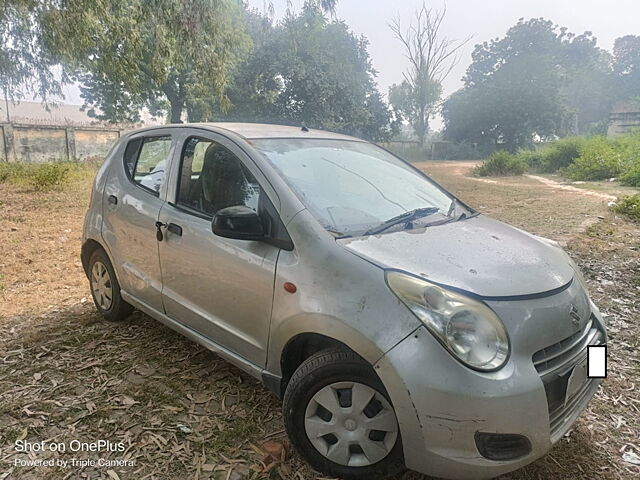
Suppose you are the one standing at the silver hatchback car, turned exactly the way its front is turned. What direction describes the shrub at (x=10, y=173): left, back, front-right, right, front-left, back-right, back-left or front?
back

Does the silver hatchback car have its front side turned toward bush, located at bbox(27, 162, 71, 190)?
no

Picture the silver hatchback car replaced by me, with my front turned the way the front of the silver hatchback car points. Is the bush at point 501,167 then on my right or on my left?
on my left

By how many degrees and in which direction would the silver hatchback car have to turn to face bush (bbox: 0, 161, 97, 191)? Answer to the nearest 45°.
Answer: approximately 180°

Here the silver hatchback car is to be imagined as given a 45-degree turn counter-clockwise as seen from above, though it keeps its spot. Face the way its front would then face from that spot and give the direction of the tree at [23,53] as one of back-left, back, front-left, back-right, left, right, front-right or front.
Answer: back-left

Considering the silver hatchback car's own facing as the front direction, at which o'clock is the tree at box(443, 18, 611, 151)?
The tree is roughly at 8 o'clock from the silver hatchback car.

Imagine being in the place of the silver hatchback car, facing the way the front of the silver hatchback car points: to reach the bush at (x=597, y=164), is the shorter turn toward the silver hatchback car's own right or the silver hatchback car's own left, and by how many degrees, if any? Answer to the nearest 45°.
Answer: approximately 90° to the silver hatchback car's own left

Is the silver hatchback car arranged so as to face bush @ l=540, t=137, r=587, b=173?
no

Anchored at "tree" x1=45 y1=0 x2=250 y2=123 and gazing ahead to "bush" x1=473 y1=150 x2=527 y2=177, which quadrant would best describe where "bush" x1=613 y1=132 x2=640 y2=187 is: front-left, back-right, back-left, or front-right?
front-right

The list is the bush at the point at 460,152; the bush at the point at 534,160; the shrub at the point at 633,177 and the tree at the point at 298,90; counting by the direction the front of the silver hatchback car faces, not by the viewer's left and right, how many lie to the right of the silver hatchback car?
0

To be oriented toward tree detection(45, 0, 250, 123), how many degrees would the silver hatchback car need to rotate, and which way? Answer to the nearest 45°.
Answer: approximately 180°

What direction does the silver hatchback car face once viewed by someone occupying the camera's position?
facing the viewer and to the right of the viewer

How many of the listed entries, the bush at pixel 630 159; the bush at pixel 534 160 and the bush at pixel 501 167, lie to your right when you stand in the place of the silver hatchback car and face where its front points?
0

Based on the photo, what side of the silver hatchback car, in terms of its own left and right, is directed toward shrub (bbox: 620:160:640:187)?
left
